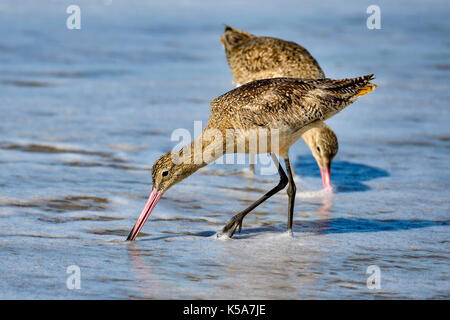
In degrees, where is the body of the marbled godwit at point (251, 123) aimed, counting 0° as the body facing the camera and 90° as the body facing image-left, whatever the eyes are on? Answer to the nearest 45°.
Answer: approximately 90°

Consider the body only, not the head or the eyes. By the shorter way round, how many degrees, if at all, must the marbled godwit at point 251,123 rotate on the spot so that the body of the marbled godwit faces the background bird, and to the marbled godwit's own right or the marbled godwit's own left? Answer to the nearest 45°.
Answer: approximately 90° to the marbled godwit's own right
